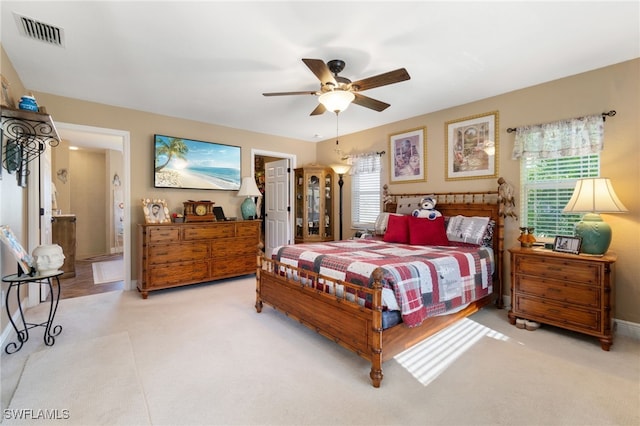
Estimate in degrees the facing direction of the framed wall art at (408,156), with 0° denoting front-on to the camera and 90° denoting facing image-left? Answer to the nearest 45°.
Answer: approximately 45°

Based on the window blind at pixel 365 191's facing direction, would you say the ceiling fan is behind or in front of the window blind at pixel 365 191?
in front

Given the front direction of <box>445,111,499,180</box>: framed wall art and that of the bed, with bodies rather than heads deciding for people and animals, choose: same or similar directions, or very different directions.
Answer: same or similar directions

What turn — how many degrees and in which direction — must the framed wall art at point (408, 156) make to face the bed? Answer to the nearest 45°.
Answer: approximately 45° to its left

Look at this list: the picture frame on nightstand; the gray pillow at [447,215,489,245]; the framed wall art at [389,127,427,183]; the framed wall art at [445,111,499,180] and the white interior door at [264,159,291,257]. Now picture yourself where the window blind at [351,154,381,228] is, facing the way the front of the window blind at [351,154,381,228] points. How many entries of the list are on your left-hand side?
4

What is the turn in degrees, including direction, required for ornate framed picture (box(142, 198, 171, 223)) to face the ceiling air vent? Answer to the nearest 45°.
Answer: approximately 45° to its right

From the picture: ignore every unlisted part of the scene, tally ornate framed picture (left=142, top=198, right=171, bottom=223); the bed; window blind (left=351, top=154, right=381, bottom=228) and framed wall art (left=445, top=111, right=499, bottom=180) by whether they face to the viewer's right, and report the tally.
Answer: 0

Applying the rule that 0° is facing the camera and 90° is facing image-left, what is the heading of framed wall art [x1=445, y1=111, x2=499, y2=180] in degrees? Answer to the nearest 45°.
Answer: approximately 45°

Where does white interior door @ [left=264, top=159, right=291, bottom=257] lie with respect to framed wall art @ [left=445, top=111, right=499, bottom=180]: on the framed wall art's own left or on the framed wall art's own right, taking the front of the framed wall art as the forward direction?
on the framed wall art's own right

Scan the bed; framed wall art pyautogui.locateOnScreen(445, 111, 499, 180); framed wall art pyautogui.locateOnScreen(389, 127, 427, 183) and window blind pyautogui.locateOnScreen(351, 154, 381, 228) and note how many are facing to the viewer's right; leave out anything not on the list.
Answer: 0

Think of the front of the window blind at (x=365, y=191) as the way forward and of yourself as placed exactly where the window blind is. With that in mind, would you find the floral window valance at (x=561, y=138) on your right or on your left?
on your left

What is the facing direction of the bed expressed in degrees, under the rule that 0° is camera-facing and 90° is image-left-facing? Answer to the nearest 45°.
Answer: approximately 45°

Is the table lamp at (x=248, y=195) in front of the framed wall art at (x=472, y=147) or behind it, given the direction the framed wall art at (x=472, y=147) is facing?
in front

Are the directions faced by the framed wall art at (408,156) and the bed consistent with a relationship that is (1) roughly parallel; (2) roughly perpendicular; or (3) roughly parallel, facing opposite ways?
roughly parallel

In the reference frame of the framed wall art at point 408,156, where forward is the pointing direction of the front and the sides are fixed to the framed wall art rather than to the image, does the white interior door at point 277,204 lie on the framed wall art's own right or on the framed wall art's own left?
on the framed wall art's own right

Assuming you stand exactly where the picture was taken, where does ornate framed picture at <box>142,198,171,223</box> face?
facing the viewer

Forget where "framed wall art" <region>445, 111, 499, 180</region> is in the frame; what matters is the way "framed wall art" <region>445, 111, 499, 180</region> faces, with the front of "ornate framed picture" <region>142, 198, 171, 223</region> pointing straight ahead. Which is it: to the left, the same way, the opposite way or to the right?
to the right

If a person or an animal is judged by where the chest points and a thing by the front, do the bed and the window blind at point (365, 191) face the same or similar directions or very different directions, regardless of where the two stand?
same or similar directions

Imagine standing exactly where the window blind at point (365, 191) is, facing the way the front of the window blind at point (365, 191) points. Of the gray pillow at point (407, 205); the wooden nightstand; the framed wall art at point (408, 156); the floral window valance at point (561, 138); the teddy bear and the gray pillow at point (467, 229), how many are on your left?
6

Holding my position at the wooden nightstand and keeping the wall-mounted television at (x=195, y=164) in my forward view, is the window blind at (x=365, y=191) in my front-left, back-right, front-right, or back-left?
front-right

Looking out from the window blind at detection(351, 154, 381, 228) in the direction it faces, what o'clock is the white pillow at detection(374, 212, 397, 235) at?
The white pillow is roughly at 10 o'clock from the window blind.
